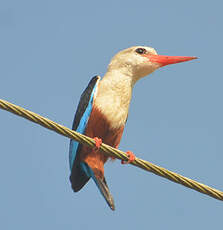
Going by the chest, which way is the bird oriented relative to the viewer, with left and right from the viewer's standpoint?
facing the viewer and to the right of the viewer
